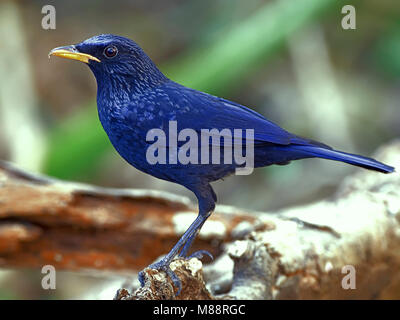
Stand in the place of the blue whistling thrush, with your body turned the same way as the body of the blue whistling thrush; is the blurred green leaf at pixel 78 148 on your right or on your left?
on your right

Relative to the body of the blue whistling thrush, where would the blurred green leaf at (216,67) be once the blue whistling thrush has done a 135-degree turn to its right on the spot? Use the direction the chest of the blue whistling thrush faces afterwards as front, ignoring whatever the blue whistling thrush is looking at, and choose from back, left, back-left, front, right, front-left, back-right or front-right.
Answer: front-left

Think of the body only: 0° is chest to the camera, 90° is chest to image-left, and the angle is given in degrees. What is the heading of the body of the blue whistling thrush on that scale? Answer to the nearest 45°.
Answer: approximately 90°

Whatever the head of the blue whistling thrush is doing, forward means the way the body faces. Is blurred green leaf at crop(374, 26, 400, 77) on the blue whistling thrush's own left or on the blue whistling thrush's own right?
on the blue whistling thrush's own right
